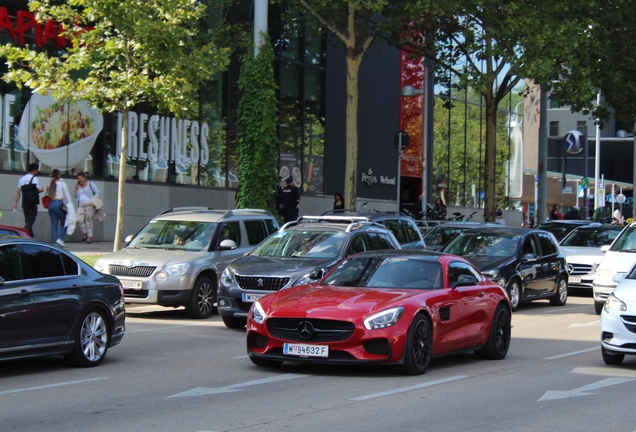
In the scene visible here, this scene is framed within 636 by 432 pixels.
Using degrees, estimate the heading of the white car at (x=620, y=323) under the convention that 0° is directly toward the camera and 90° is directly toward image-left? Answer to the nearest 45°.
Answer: approximately 45°

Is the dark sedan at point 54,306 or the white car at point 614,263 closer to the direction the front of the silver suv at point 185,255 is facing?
the dark sedan

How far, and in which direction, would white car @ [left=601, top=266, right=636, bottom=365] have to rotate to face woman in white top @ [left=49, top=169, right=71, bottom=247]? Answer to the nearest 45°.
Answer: approximately 90° to its right

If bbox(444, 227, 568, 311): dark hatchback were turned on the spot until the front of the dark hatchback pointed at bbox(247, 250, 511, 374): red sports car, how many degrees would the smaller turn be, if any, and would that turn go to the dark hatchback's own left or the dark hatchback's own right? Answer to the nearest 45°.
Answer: approximately 45° to the dark hatchback's own left

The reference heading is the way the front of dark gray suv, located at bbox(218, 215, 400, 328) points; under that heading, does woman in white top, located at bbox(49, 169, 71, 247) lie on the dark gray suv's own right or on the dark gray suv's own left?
on the dark gray suv's own right

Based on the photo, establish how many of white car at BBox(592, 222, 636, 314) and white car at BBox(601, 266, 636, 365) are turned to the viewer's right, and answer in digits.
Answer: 0

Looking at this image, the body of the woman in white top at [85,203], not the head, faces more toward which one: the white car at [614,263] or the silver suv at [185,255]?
the silver suv

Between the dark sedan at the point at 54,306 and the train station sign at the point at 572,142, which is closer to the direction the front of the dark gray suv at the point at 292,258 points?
the dark sedan

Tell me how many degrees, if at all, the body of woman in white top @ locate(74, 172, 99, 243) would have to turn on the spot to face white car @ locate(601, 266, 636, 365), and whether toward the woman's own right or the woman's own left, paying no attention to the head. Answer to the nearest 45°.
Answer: approximately 45° to the woman's own left
